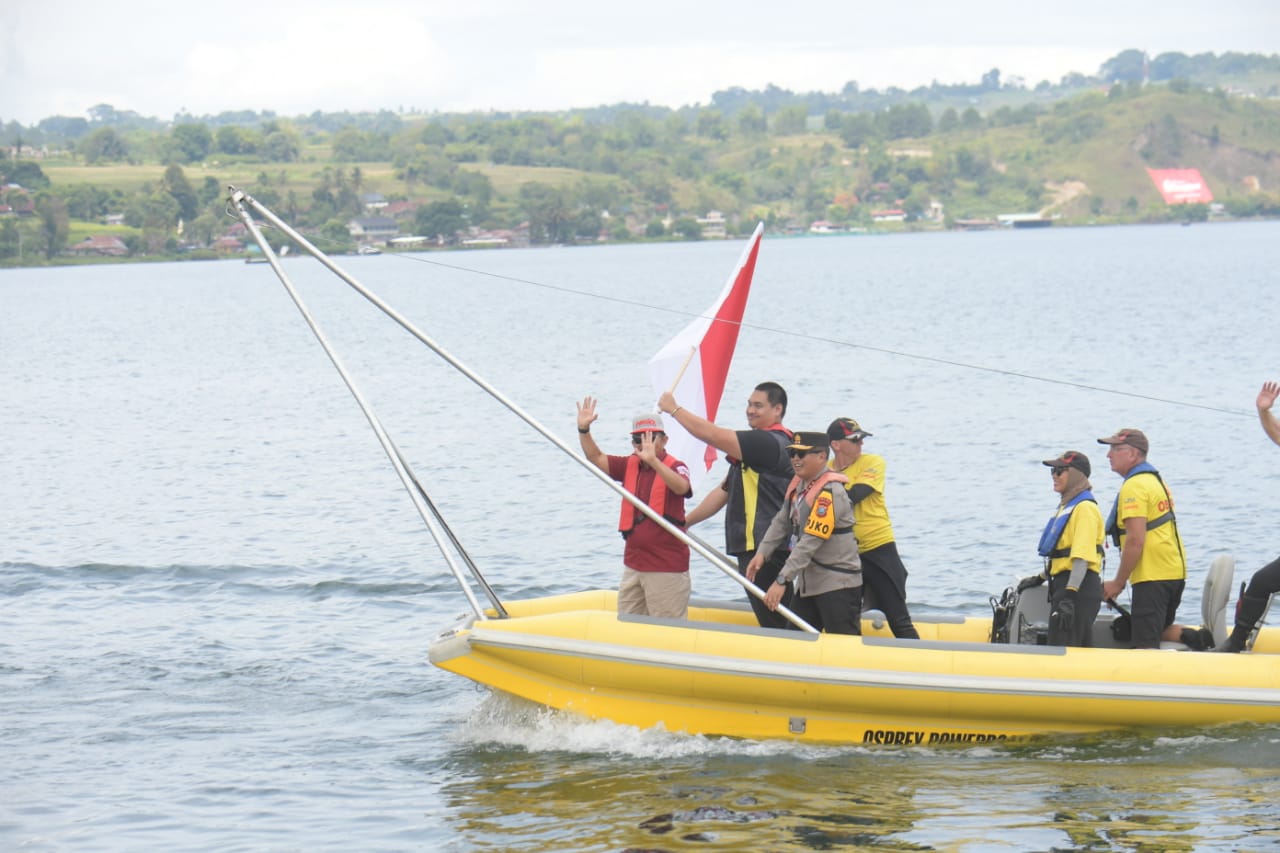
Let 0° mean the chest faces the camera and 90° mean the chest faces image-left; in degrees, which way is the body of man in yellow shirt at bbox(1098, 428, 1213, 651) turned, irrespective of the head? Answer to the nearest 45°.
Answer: approximately 90°

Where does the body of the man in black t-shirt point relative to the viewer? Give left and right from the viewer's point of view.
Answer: facing to the left of the viewer

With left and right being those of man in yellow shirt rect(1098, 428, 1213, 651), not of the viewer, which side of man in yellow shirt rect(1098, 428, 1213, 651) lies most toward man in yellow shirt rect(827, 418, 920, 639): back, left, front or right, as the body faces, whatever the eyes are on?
front

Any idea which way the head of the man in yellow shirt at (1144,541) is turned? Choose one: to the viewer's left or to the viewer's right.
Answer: to the viewer's left

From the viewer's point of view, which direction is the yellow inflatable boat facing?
to the viewer's left

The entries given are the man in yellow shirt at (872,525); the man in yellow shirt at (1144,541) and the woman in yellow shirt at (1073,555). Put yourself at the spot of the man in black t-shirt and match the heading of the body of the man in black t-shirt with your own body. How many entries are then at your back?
3

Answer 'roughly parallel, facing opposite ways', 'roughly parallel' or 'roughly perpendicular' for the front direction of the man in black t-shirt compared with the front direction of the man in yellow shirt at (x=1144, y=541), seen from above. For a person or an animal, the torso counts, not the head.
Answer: roughly parallel
